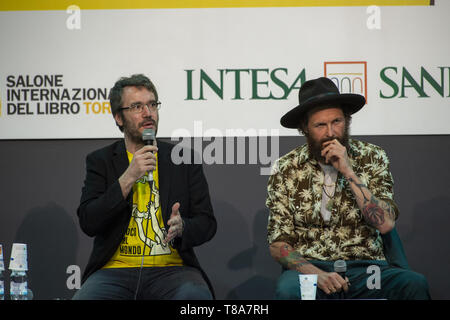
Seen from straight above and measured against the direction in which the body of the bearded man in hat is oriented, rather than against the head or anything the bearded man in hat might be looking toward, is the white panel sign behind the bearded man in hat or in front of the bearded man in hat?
behind

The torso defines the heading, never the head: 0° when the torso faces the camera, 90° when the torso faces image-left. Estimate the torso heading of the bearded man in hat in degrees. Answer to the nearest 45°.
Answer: approximately 0°

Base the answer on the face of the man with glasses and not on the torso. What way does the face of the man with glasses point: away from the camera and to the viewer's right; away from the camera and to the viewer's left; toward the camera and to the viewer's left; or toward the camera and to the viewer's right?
toward the camera and to the viewer's right

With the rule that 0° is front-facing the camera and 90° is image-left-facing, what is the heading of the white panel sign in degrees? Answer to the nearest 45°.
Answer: approximately 0°

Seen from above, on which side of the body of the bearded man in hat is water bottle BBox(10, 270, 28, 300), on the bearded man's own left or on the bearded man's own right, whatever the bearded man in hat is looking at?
on the bearded man's own right

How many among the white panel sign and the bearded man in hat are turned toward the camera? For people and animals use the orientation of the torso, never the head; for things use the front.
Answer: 2

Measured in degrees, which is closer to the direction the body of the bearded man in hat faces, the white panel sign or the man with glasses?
the man with glasses

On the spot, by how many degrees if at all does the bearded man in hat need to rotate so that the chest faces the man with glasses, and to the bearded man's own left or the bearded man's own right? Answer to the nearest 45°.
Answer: approximately 90° to the bearded man's own right
